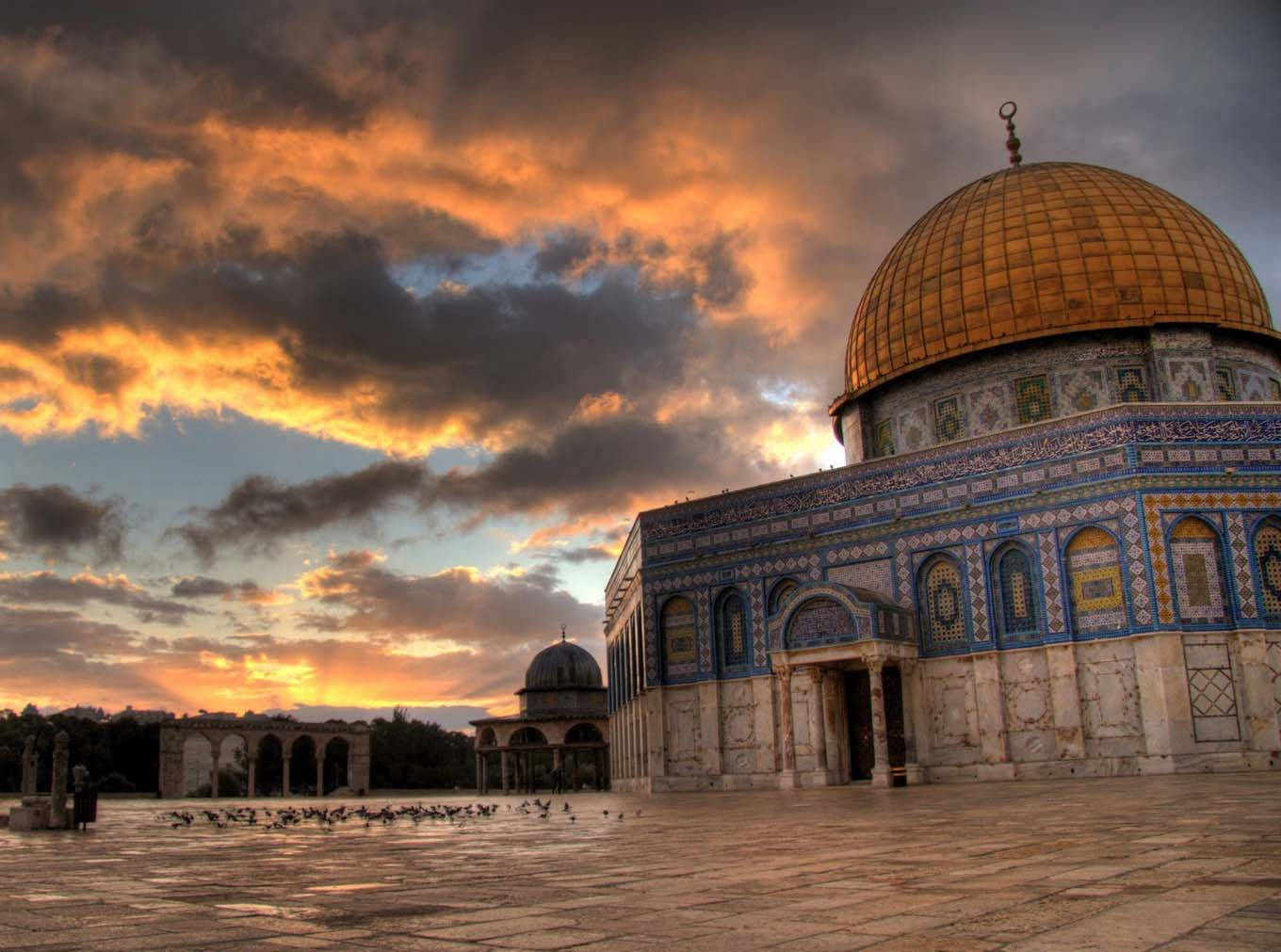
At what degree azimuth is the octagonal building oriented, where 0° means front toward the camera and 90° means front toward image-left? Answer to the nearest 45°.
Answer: approximately 45°

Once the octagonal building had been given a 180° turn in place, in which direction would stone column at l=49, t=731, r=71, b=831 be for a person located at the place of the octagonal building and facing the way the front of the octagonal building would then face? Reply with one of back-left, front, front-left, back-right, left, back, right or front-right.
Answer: back
